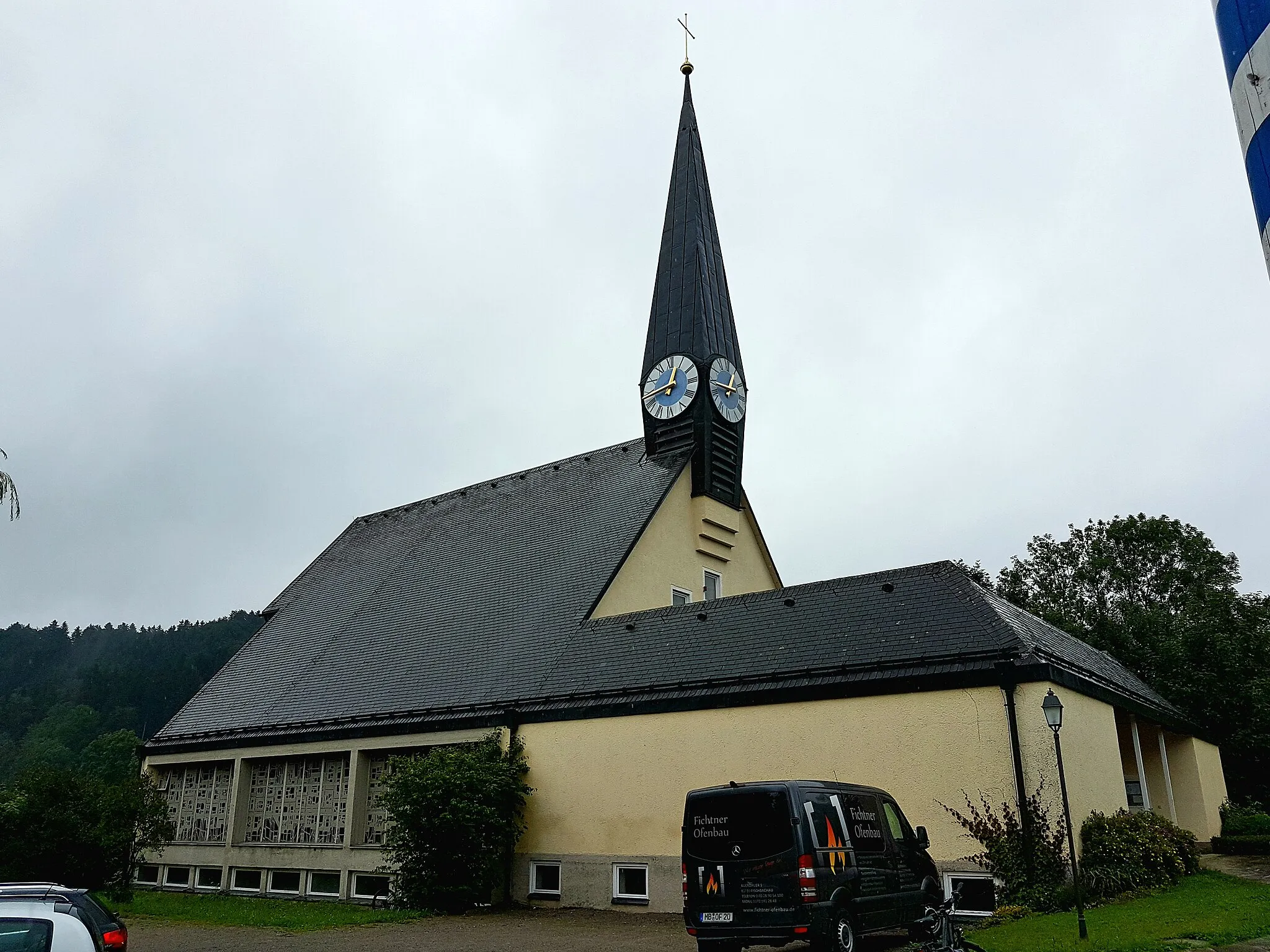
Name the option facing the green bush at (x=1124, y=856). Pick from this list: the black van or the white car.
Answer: the black van

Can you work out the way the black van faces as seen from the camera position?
facing away from the viewer and to the right of the viewer

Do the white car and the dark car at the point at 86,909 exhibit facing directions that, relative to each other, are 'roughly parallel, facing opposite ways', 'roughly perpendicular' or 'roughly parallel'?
roughly parallel

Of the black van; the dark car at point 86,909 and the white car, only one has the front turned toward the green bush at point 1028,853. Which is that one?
the black van
